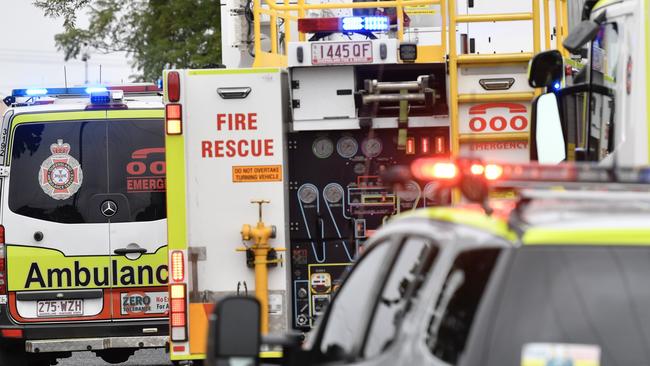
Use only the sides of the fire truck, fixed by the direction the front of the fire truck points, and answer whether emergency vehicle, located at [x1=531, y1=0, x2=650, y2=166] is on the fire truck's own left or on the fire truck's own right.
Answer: on the fire truck's own right

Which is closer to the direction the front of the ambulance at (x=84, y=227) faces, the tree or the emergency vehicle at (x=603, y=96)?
the tree

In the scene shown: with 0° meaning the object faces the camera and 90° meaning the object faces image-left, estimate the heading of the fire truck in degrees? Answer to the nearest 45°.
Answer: approximately 180°

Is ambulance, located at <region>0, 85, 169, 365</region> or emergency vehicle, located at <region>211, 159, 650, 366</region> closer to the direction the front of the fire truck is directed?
the ambulance

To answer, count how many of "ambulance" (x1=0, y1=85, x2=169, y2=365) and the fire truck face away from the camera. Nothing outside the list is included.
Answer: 2

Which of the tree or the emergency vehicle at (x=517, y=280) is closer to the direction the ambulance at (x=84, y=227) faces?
the tree

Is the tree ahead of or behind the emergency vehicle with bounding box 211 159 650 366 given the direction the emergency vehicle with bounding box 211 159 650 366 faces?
ahead

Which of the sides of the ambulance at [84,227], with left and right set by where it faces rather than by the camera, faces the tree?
front

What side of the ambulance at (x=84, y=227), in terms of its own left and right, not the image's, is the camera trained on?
back

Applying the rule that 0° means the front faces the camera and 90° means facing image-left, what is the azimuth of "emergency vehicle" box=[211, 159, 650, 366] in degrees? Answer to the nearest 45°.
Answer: approximately 135°

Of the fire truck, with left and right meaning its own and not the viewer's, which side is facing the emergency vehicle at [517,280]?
back

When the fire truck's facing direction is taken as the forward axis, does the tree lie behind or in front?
in front
